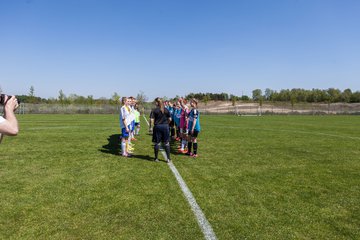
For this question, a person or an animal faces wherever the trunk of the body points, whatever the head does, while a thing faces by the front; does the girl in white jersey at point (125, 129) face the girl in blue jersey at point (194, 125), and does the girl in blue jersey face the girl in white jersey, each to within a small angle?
yes

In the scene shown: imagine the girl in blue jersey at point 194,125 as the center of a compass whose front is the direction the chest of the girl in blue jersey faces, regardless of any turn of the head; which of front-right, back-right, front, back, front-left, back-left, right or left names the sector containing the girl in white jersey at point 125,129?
front

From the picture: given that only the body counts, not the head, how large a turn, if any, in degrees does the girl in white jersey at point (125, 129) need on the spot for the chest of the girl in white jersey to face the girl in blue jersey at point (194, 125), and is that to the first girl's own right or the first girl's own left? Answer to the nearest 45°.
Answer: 0° — they already face them

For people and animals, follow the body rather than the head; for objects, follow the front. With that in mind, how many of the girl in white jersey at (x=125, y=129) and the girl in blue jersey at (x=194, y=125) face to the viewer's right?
1

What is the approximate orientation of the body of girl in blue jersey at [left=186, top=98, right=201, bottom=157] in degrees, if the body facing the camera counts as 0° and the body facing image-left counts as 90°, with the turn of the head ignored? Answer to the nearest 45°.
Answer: approximately 90°

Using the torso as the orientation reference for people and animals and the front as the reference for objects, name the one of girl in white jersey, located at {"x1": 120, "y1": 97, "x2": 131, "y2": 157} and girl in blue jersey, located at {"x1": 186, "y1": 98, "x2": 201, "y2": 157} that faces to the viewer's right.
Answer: the girl in white jersey

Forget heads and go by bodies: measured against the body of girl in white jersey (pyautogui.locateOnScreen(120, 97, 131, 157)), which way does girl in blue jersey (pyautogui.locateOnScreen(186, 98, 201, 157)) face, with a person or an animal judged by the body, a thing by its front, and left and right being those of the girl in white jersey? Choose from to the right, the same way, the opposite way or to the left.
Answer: the opposite way

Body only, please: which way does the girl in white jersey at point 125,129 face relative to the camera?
to the viewer's right
